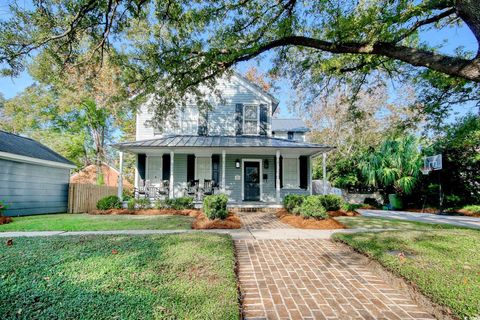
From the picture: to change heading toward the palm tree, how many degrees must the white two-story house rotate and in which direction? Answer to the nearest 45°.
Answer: approximately 90° to its left

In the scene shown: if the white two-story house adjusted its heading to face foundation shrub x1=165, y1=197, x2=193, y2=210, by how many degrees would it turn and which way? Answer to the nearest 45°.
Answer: approximately 45° to its right

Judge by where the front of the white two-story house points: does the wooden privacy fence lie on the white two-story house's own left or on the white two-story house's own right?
on the white two-story house's own right

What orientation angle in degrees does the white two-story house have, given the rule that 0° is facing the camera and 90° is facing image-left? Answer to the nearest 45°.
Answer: approximately 0°

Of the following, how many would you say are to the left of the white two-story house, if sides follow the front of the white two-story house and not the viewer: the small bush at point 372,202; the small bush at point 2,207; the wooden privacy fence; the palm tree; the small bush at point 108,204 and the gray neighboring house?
2

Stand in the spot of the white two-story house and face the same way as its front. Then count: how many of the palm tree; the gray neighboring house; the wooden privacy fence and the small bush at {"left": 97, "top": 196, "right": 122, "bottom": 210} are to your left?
1

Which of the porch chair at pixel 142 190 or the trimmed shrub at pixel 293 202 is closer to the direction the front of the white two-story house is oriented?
the trimmed shrub

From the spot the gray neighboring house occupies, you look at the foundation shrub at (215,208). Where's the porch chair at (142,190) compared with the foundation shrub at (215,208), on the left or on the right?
left

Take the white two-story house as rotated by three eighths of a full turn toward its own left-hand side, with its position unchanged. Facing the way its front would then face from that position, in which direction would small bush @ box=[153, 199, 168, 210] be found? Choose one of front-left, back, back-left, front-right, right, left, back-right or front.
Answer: back

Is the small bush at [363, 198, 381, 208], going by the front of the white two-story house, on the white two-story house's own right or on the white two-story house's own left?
on the white two-story house's own left

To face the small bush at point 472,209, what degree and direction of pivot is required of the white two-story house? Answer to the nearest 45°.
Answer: approximately 90° to its left

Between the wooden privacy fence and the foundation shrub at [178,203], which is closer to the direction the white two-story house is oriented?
the foundation shrub

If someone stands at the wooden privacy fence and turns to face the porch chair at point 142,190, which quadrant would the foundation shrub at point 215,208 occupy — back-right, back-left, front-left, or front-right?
front-right

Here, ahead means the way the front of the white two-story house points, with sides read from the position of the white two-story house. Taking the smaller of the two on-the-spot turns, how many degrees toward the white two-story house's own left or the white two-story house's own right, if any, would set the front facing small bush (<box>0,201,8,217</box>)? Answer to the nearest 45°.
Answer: approximately 45° to the white two-story house's own right
